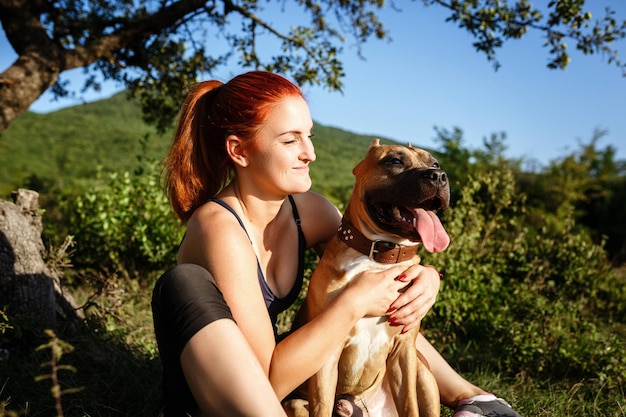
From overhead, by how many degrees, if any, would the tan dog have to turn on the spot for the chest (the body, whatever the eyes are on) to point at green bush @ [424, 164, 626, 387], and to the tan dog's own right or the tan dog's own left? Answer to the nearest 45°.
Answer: approximately 90° to the tan dog's own left

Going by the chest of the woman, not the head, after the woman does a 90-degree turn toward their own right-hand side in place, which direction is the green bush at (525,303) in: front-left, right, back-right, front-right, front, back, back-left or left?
back

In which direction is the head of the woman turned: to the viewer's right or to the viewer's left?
to the viewer's right

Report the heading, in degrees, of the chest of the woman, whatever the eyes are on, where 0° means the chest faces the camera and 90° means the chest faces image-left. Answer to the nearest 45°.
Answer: approximately 315°

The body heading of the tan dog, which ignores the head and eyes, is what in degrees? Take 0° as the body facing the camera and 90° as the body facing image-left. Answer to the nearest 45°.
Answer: approximately 315°

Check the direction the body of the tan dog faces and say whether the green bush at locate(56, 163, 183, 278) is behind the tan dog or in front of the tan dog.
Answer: behind

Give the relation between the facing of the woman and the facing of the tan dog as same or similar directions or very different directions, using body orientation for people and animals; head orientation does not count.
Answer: same or similar directions

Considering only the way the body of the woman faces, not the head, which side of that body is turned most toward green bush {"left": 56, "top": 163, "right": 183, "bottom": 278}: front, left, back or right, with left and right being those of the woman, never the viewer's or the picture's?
back
